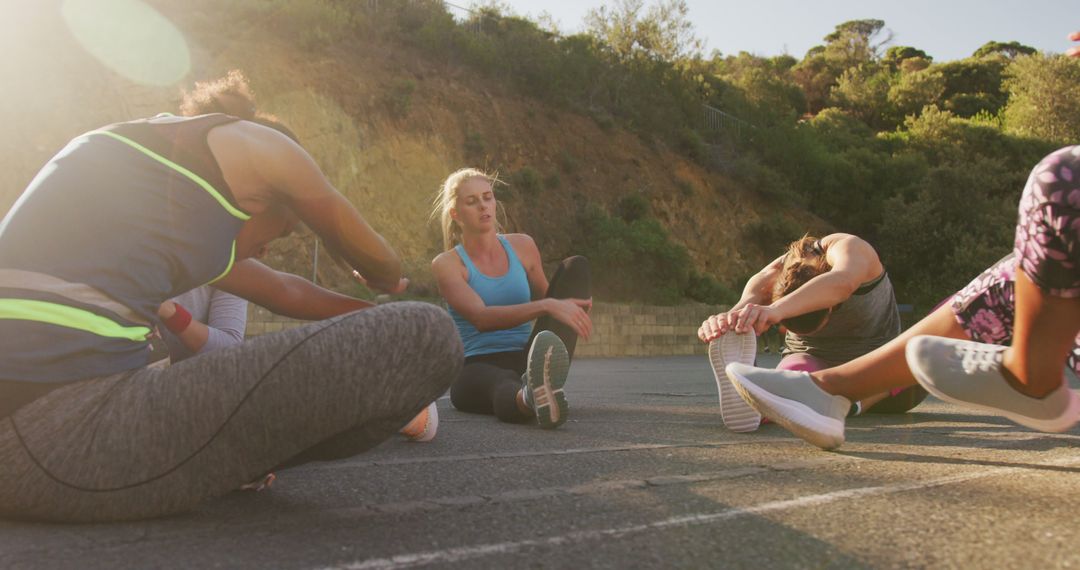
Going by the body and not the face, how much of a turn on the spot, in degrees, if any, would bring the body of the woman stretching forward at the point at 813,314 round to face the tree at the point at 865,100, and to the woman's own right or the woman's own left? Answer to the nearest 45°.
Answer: approximately 135° to the woman's own right

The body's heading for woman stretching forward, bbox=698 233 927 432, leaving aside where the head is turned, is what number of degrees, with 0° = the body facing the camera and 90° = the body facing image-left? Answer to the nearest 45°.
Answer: approximately 45°

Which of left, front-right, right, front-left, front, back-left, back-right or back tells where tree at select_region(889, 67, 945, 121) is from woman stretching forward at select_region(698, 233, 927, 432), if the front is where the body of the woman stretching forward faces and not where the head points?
back-right

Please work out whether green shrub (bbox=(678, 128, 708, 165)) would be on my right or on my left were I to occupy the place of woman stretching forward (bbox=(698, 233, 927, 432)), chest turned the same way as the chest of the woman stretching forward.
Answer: on my right

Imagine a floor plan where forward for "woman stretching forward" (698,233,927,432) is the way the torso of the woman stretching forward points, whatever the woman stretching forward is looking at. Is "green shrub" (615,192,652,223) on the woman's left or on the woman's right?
on the woman's right

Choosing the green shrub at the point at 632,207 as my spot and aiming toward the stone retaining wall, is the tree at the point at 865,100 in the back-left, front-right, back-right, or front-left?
back-left

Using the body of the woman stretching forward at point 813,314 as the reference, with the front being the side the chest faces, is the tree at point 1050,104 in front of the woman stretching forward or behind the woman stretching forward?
behind

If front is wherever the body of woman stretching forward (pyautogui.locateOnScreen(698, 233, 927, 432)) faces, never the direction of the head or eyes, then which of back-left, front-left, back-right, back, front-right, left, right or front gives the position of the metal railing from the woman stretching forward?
back-right

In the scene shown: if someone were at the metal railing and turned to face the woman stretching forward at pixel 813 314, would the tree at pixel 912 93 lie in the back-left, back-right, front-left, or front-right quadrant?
back-left

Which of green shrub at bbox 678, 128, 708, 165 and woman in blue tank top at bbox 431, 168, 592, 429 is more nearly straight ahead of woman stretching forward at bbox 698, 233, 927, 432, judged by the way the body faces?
the woman in blue tank top

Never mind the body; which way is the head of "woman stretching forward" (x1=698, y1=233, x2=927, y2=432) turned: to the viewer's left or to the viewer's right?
to the viewer's left
